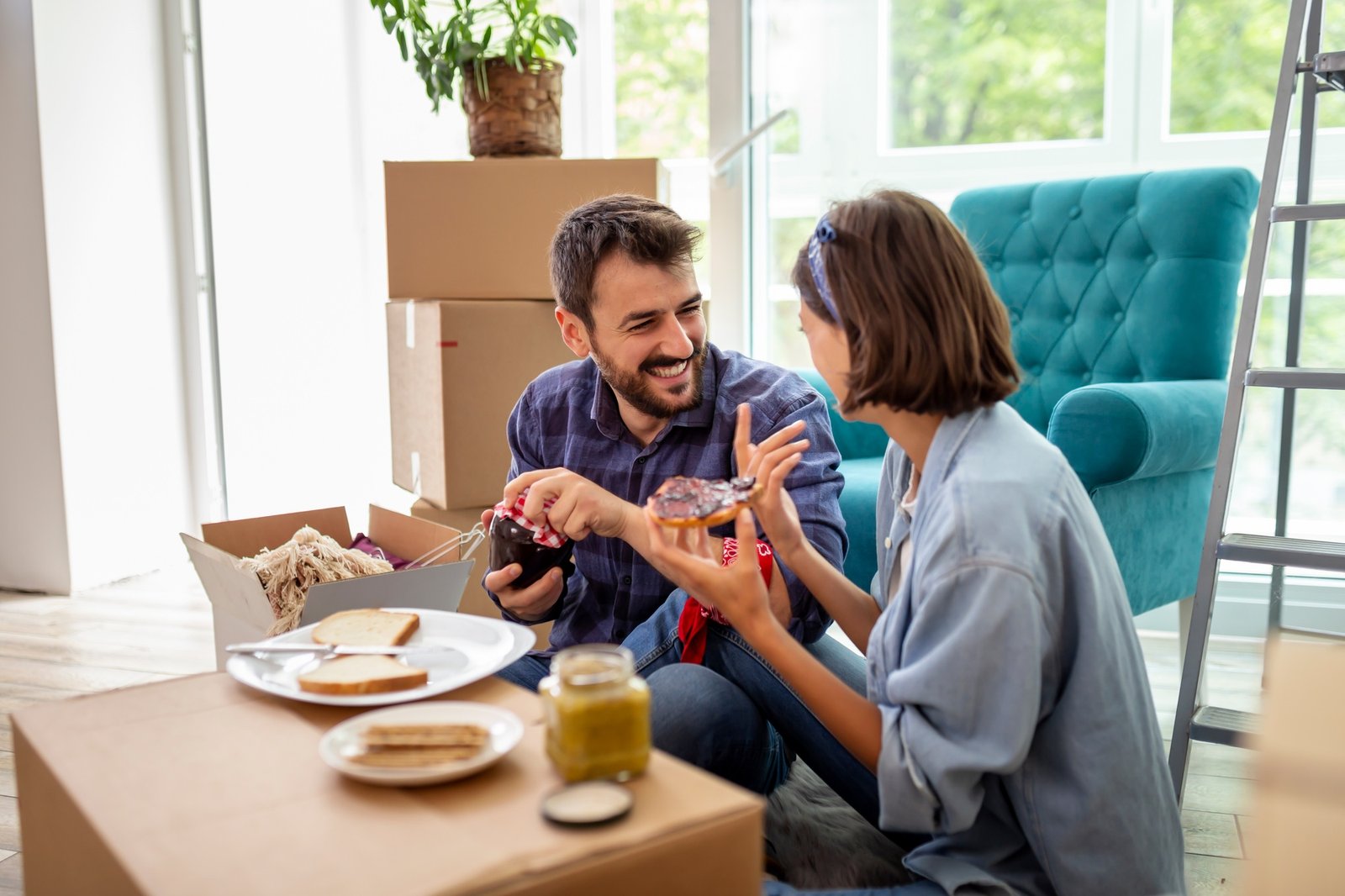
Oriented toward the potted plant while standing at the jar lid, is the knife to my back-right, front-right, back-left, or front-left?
front-left

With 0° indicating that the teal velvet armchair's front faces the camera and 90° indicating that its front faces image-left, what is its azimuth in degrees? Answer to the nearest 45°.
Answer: approximately 45°

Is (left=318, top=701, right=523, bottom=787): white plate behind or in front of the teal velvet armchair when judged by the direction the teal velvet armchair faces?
in front

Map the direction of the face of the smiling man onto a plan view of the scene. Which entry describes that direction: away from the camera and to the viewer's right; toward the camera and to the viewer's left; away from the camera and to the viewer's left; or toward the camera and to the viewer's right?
toward the camera and to the viewer's right

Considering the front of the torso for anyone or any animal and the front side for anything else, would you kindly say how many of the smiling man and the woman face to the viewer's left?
1

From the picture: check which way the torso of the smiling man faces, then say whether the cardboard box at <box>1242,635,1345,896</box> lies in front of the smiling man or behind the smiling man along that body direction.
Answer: in front

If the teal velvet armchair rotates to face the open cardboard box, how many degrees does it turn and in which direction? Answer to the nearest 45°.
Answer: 0° — it already faces it

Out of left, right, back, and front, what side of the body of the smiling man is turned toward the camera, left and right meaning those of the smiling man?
front

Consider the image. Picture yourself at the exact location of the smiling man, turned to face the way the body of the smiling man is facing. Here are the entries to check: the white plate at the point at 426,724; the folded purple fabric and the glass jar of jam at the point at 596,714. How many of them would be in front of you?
2

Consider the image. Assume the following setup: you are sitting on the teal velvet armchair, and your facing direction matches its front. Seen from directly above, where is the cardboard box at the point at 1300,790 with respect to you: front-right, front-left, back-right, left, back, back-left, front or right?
front-left

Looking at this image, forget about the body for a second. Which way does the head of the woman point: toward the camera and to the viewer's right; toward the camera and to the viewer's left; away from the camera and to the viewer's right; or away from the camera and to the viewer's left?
away from the camera and to the viewer's left

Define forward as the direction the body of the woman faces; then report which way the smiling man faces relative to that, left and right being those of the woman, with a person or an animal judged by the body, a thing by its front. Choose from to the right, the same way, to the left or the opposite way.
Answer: to the left

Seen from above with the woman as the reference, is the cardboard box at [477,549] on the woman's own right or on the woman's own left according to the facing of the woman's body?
on the woman's own right

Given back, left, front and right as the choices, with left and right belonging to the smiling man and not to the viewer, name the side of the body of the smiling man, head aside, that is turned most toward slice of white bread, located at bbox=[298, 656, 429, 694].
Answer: front
